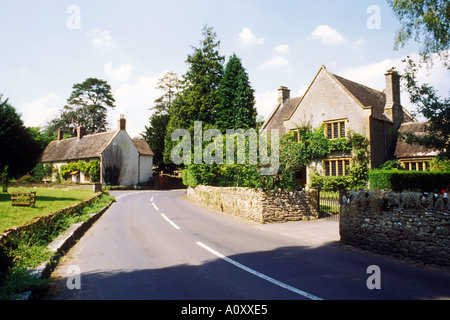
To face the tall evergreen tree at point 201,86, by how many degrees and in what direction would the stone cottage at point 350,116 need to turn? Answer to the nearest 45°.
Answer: approximately 90° to its right

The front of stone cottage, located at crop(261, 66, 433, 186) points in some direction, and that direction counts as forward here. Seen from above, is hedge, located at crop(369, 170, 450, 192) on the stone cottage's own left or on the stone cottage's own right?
on the stone cottage's own left

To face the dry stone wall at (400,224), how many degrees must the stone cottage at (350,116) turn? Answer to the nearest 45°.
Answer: approximately 45° to its left

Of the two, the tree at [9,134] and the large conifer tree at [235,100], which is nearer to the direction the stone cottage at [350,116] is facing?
the tree

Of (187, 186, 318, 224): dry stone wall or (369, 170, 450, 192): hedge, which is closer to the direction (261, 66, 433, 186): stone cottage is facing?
the dry stone wall

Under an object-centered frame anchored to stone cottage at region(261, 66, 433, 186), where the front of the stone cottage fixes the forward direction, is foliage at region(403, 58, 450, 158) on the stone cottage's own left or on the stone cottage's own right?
on the stone cottage's own left

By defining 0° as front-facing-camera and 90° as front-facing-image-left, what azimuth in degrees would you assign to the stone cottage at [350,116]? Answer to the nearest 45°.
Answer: approximately 45°

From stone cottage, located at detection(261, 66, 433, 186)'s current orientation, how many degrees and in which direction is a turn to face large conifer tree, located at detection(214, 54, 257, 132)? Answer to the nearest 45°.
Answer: approximately 90° to its right
